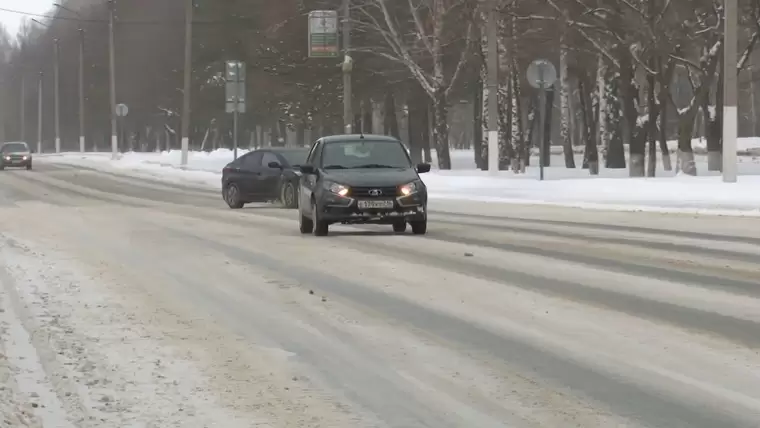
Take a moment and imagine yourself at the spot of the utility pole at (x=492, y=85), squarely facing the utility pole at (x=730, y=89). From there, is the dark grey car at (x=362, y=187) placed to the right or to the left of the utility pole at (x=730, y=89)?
right

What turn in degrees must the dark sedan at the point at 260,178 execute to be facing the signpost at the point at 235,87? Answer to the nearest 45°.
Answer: approximately 135° to its left

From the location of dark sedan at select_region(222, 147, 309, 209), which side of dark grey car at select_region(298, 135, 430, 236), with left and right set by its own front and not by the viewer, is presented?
back

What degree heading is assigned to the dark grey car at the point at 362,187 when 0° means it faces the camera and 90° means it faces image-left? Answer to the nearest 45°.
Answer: approximately 0°

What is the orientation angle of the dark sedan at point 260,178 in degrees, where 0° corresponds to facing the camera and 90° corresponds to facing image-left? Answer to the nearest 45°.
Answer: approximately 315°

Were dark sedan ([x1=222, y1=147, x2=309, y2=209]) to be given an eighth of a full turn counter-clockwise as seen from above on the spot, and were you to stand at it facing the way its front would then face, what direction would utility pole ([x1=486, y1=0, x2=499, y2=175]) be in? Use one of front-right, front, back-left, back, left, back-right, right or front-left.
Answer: front-left

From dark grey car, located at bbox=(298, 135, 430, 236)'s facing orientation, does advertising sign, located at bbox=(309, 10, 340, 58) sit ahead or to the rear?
to the rear

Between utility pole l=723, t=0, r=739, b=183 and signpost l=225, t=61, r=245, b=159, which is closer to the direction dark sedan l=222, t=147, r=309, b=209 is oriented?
the utility pole

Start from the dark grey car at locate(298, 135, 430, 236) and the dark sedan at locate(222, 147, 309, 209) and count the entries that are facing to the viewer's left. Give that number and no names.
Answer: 0

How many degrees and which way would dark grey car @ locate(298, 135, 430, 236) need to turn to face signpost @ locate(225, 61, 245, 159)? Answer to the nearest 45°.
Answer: approximately 180°

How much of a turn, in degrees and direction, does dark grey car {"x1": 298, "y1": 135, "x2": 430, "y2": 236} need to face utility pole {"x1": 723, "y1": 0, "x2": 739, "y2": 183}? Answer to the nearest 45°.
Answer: approximately 135° to its left
